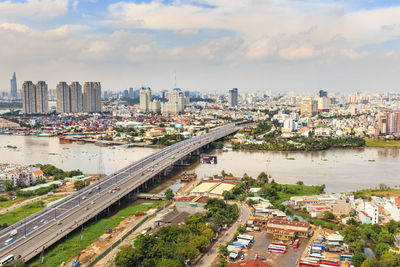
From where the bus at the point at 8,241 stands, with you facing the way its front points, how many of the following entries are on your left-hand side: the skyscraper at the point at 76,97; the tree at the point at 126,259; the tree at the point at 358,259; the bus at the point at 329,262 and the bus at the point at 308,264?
4

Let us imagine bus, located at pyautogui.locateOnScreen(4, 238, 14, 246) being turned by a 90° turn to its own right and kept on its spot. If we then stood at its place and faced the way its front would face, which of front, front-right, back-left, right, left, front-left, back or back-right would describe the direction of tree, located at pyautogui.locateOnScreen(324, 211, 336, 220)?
back-right

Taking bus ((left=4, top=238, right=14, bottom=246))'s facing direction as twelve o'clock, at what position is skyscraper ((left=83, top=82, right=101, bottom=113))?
The skyscraper is roughly at 5 o'clock from the bus.

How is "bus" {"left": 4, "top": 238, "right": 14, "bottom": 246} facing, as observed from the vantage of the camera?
facing the viewer and to the left of the viewer

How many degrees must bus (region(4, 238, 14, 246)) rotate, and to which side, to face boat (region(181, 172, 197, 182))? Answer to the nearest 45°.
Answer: approximately 180°

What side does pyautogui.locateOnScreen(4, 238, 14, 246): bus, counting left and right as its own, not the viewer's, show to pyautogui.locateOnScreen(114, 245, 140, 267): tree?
left

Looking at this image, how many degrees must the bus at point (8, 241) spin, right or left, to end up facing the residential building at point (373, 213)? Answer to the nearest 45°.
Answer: approximately 135° to its left

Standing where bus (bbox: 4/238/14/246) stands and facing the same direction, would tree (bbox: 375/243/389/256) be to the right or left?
on its left

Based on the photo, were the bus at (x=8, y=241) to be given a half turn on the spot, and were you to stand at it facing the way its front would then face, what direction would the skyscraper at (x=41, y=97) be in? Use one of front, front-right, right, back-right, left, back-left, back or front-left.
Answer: front-left

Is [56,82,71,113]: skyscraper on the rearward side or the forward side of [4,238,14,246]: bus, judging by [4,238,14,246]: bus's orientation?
on the rearward side

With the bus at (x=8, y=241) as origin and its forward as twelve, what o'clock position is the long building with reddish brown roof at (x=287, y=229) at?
The long building with reddish brown roof is roughly at 8 o'clock from the bus.

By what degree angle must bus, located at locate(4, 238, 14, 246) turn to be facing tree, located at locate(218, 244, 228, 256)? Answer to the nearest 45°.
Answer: approximately 90° to its left

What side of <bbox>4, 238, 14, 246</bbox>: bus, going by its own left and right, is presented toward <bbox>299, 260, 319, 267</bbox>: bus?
left
